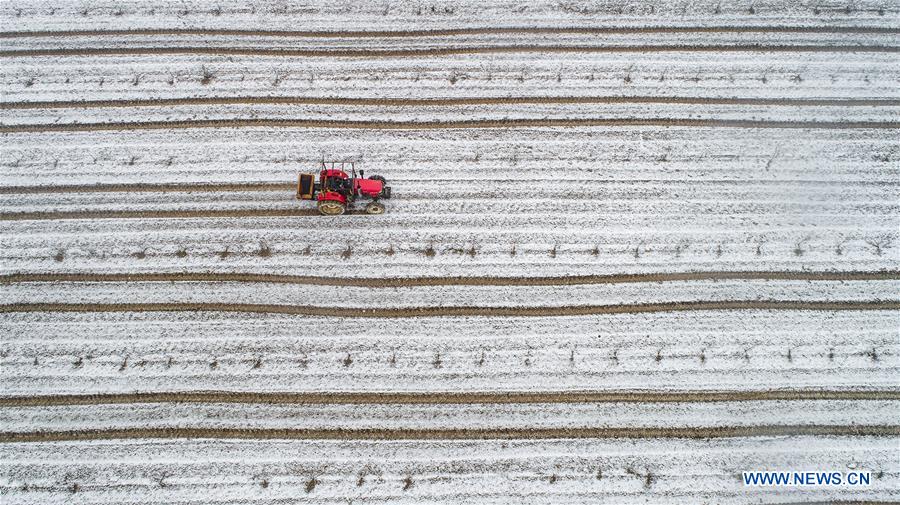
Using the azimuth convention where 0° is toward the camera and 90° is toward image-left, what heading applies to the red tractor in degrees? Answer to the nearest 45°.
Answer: approximately 270°
